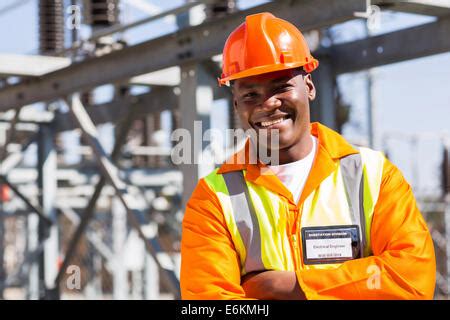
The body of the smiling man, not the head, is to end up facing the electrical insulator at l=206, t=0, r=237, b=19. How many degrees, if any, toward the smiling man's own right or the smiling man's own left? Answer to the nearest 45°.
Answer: approximately 180°

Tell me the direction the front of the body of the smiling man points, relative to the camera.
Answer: toward the camera

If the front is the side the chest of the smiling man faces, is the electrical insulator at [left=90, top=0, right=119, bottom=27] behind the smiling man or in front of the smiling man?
behind

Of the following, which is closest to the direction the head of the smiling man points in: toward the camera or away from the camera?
toward the camera

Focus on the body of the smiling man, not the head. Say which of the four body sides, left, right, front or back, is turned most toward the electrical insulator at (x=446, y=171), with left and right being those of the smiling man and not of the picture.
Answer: back
